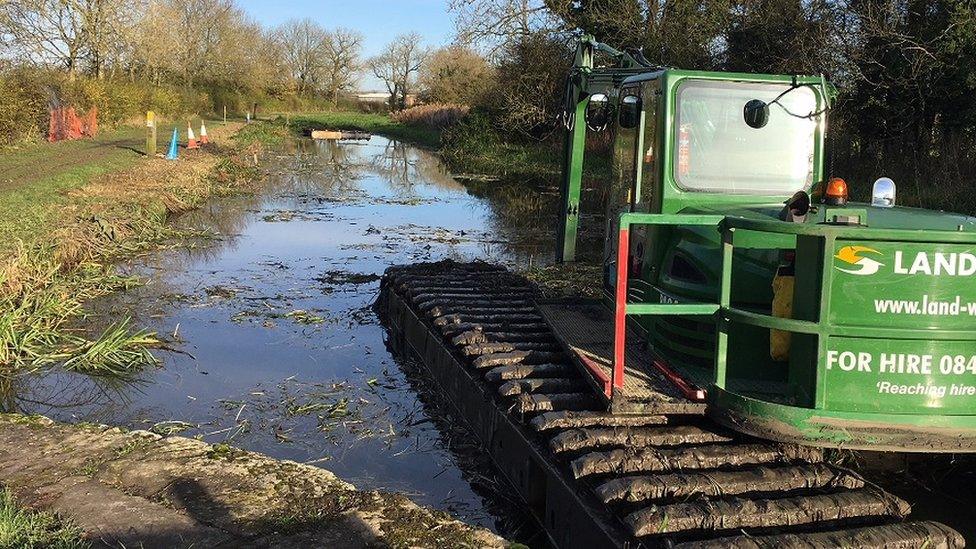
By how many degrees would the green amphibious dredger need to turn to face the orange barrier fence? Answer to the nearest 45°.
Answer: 0° — it already faces it

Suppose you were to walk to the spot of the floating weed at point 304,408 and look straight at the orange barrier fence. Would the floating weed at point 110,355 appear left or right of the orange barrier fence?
left

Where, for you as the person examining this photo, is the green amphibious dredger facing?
facing away from the viewer and to the left of the viewer

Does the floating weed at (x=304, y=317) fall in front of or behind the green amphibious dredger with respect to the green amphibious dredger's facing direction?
in front

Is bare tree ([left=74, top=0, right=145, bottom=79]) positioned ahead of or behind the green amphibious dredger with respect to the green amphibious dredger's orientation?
ahead
